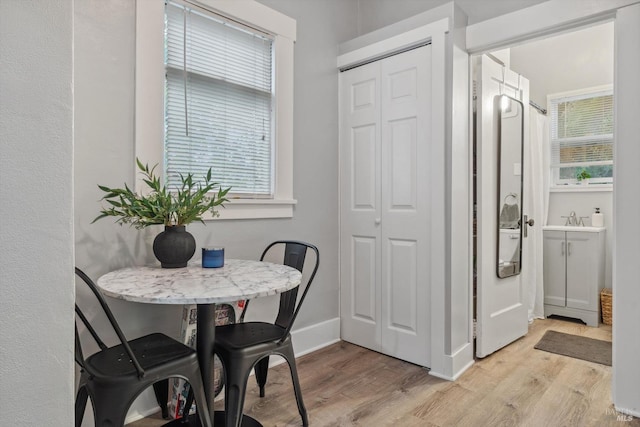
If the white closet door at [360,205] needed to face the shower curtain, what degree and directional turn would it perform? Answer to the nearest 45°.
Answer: approximately 180°

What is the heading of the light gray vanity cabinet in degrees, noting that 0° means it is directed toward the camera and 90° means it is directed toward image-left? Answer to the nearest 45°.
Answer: approximately 45°

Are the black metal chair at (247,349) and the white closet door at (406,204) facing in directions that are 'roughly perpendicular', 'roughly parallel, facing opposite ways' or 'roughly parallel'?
roughly parallel

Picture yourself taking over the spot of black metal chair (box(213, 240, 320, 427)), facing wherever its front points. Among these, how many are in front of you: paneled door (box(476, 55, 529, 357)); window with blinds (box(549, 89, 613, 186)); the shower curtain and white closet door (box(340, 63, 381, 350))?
0

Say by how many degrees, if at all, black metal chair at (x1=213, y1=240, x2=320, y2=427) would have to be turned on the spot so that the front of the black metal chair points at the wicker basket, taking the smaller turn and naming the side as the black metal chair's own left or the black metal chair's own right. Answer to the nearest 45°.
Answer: approximately 180°

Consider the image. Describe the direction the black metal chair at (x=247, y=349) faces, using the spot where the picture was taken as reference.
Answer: facing the viewer and to the left of the viewer

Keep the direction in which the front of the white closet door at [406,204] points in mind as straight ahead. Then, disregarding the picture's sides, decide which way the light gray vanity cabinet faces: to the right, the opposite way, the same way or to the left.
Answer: the same way

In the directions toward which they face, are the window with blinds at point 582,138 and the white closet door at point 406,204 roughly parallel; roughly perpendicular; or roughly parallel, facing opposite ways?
roughly parallel

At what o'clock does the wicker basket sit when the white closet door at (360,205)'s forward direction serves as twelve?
The wicker basket is roughly at 7 o'clock from the white closet door.

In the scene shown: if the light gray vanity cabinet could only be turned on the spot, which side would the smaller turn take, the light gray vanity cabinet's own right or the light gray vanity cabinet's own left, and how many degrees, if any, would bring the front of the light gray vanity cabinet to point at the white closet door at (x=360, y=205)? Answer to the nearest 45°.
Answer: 0° — it already faces it

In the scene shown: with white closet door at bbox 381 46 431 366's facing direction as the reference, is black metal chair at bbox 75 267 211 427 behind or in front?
in front

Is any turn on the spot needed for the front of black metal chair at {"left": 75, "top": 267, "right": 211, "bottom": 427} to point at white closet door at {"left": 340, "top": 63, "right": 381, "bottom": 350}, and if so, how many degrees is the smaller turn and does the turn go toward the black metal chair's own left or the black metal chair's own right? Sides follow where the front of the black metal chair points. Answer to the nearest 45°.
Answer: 0° — it already faces it

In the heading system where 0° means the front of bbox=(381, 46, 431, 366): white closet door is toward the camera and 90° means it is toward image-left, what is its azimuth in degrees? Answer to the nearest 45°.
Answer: approximately 45°

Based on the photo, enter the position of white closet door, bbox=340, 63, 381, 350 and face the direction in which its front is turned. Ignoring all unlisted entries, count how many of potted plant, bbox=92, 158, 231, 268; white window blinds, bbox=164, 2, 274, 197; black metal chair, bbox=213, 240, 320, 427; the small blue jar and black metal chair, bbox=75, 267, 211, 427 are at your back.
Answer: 0

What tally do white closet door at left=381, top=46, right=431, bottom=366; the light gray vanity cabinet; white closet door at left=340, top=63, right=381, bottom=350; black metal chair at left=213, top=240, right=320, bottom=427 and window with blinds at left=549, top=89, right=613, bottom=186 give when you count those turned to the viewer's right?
0

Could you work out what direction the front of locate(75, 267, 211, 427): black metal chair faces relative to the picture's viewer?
facing away from the viewer and to the right of the viewer

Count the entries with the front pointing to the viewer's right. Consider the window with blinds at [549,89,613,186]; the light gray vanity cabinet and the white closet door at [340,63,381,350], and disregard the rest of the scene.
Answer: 0

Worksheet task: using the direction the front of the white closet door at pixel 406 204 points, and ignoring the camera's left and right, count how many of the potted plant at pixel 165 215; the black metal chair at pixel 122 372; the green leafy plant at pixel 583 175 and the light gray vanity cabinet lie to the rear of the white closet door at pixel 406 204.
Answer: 2
